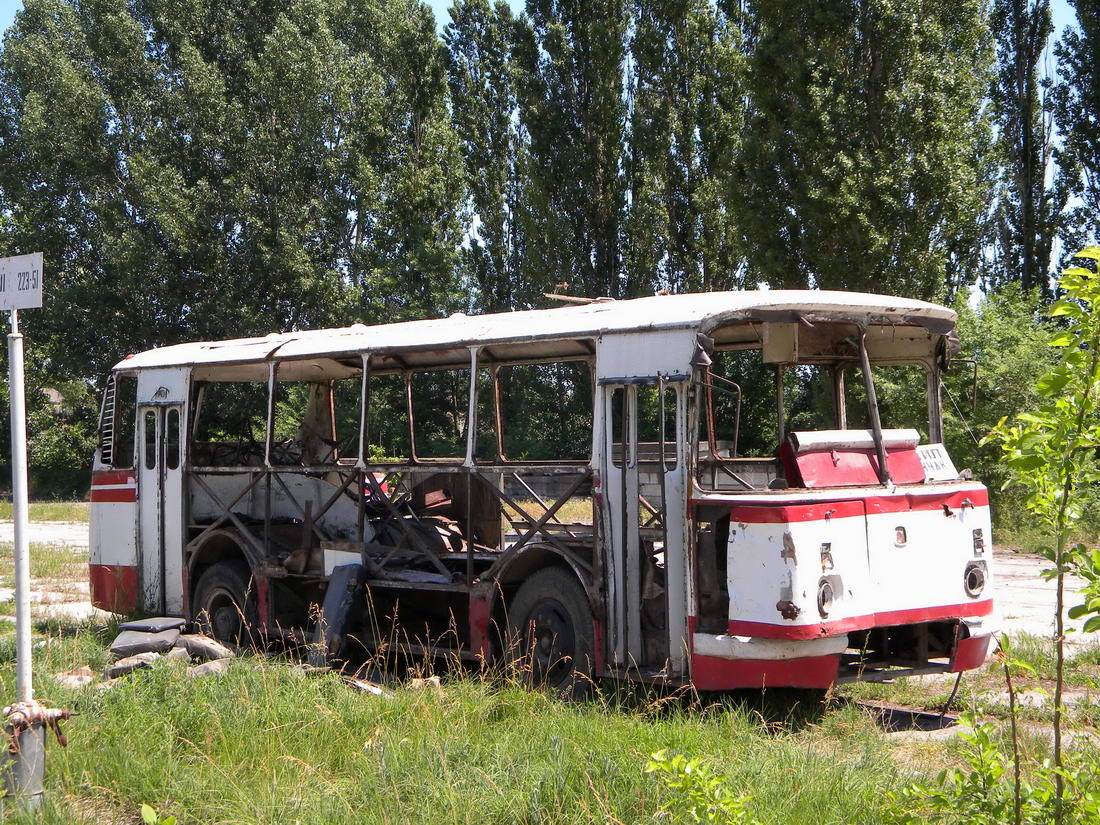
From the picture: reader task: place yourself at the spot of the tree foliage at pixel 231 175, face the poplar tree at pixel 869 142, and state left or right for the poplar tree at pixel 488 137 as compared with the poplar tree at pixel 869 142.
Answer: left

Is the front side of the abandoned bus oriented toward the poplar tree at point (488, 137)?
no

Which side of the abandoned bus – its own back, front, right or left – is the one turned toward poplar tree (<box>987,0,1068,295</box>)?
left

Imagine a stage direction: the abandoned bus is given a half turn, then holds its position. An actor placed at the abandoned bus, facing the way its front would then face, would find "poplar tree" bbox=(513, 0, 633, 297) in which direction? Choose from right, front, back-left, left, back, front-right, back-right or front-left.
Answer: front-right

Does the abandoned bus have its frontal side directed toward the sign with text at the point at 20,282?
no

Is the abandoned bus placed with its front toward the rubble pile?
no

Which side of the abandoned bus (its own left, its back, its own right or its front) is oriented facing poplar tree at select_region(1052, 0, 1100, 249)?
left

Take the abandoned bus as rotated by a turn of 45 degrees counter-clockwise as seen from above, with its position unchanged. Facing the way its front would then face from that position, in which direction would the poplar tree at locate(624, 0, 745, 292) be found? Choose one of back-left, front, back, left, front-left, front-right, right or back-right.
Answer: left

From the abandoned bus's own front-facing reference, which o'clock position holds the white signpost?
The white signpost is roughly at 3 o'clock from the abandoned bus.

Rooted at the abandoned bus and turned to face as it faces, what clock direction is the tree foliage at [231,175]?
The tree foliage is roughly at 7 o'clock from the abandoned bus.
